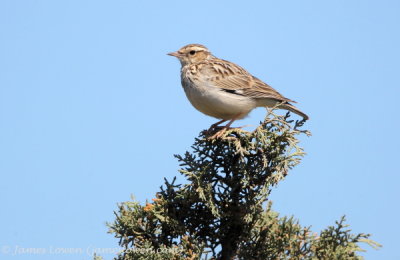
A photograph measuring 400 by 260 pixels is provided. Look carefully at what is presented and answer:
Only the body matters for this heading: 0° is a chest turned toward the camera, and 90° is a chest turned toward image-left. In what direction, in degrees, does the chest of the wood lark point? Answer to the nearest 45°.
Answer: approximately 90°
